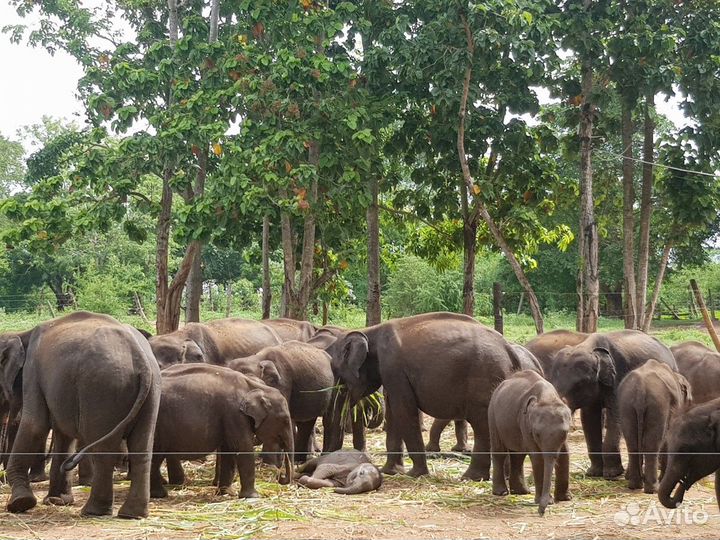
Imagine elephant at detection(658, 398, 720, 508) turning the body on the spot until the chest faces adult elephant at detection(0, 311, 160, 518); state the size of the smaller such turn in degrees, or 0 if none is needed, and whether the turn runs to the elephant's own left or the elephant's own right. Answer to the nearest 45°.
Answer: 0° — it already faces it

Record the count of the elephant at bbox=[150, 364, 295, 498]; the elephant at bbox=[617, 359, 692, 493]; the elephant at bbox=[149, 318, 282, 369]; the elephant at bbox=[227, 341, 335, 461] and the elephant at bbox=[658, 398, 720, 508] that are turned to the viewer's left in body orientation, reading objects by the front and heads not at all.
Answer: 3

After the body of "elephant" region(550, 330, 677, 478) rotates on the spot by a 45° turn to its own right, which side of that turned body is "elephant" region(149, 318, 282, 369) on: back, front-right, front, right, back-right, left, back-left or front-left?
front

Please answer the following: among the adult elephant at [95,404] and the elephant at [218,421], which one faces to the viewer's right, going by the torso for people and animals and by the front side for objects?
the elephant

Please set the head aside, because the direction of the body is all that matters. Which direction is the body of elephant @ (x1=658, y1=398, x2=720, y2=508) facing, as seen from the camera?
to the viewer's left

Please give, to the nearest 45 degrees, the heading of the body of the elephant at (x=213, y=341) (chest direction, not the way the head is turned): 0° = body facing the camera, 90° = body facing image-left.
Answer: approximately 90°

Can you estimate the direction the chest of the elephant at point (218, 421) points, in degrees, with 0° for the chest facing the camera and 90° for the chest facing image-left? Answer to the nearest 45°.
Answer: approximately 270°

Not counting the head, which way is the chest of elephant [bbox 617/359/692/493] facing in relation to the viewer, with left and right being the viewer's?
facing away from the viewer and to the right of the viewer

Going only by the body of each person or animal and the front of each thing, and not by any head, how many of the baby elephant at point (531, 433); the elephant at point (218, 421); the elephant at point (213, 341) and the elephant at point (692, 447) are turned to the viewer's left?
2

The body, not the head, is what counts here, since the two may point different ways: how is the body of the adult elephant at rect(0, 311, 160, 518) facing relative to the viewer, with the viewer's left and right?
facing away from the viewer and to the left of the viewer

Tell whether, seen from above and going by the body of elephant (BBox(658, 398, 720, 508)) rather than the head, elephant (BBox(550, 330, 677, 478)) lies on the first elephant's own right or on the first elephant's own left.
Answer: on the first elephant's own right

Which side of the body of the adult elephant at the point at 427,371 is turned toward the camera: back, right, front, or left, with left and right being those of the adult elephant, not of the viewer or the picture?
left

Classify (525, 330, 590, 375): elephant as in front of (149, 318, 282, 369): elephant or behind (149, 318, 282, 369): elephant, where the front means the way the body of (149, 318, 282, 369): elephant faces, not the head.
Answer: behind

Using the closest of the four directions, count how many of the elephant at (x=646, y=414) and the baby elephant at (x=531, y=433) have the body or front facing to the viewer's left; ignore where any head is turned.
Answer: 0

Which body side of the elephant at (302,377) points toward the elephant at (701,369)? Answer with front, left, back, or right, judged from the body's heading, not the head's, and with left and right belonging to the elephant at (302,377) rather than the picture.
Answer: back
